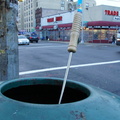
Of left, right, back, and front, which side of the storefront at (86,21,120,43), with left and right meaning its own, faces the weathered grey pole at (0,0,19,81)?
front

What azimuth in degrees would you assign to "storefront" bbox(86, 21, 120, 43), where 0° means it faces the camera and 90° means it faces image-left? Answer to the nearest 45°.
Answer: approximately 0°

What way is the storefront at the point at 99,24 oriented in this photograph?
toward the camera
